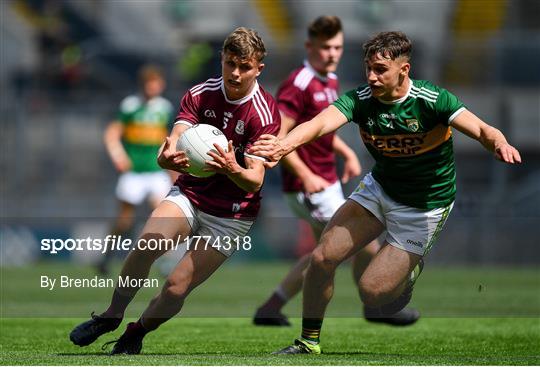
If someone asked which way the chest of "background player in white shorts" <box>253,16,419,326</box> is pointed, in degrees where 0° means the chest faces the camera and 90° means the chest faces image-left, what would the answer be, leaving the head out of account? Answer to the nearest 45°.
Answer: approximately 315°

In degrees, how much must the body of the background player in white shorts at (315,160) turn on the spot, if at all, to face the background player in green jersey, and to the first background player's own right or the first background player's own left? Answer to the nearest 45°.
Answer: approximately 180°

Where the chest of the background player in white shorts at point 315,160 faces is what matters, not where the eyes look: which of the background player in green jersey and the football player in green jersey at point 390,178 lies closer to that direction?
the football player in green jersey
